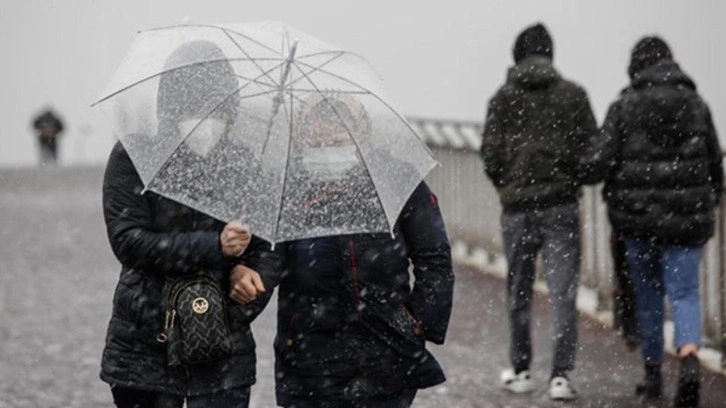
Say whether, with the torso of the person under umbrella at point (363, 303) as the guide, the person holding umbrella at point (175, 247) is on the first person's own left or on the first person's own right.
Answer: on the first person's own right

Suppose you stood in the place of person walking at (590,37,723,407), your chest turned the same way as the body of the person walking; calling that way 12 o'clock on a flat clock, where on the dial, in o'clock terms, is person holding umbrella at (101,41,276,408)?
The person holding umbrella is roughly at 7 o'clock from the person walking.

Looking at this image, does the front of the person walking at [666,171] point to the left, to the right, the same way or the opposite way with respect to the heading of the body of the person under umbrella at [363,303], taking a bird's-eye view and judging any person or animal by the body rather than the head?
the opposite way

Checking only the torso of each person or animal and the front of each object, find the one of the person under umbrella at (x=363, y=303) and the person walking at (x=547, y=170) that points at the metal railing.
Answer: the person walking

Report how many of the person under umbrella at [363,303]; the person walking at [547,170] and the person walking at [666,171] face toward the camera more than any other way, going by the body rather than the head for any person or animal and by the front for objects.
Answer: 1

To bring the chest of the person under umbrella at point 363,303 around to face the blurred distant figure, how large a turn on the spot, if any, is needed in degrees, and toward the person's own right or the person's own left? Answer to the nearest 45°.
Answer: approximately 180°

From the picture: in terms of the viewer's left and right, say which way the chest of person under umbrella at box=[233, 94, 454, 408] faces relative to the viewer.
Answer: facing the viewer

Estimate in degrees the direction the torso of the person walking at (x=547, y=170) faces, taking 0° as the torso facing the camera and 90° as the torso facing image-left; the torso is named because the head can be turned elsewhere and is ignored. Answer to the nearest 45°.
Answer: approximately 180°

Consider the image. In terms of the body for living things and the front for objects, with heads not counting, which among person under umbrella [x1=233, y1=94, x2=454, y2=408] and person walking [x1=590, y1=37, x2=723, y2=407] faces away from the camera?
the person walking

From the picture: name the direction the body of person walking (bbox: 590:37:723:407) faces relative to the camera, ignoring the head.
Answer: away from the camera
